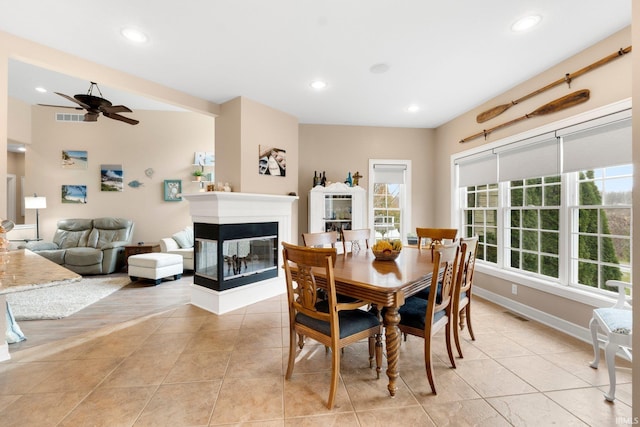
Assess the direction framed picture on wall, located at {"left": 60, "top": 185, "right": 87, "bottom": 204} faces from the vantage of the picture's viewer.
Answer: facing the viewer

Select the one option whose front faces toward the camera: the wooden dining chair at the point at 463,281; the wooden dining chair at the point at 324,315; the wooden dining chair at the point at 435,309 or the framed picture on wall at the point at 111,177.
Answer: the framed picture on wall

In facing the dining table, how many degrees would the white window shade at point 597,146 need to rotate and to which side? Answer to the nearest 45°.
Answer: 0° — it already faces it

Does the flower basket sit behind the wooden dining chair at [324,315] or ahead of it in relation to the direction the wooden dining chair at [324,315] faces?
ahead

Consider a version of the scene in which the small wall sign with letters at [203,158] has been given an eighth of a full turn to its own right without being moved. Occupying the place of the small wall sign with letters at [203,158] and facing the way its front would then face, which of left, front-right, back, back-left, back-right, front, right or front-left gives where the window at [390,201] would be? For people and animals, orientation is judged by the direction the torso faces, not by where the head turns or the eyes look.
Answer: left

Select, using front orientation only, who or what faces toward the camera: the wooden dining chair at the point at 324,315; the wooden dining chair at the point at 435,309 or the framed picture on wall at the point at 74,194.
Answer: the framed picture on wall

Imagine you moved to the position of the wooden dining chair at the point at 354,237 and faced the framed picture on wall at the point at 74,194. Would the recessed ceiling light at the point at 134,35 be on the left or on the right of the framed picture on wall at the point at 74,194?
left

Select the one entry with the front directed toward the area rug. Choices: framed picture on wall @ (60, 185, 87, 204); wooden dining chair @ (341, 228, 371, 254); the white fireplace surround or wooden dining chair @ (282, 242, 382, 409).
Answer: the framed picture on wall

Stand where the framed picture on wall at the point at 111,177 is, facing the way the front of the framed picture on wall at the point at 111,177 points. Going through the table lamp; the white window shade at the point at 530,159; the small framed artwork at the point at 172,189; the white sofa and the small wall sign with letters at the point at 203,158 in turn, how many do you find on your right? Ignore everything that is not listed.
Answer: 1

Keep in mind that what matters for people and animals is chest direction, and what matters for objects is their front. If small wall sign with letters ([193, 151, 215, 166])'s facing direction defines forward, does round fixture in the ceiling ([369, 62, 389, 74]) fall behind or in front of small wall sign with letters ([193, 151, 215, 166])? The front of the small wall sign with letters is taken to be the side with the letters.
in front

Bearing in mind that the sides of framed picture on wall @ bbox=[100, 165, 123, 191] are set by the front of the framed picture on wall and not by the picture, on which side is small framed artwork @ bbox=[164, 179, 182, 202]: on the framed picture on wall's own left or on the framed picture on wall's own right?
on the framed picture on wall's own left

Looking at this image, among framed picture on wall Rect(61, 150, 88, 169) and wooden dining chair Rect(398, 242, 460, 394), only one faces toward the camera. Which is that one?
the framed picture on wall

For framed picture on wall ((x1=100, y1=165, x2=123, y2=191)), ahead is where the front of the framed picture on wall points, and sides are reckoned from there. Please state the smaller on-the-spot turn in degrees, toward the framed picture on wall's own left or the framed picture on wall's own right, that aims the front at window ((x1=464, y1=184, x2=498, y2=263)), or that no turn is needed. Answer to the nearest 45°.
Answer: approximately 45° to the framed picture on wall's own left

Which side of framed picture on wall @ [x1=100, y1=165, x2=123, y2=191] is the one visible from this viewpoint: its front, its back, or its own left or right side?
front

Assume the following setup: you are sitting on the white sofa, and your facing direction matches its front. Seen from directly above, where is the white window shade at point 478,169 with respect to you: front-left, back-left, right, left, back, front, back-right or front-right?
left

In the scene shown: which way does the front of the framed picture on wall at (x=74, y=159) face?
toward the camera

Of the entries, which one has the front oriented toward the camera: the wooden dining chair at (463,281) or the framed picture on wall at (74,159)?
the framed picture on wall

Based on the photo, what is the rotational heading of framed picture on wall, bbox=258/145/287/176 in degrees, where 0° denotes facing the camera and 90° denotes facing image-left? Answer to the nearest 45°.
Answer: approximately 315°

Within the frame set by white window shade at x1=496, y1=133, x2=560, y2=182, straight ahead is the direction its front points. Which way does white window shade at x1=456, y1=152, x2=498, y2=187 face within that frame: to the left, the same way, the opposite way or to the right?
the same way

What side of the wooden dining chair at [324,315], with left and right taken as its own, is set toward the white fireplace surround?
left

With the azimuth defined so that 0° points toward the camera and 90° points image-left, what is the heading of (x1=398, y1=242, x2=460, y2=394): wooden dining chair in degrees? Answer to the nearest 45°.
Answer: approximately 135°
